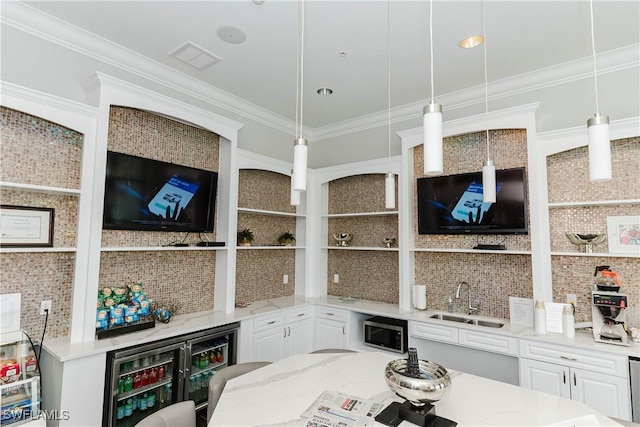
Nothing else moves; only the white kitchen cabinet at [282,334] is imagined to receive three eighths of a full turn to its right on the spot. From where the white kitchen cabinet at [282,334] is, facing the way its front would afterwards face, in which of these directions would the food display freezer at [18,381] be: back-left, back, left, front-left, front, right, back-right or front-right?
front-left

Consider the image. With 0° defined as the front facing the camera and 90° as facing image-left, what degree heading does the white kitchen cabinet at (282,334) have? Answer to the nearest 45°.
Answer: approximately 315°

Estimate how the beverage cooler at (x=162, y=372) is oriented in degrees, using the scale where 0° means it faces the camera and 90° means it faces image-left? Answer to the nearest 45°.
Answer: approximately 315°

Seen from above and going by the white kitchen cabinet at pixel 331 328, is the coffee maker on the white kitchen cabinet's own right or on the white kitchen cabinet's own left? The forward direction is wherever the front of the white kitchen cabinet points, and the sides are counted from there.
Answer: on the white kitchen cabinet's own left

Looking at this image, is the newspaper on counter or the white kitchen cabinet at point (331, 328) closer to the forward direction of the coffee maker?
the newspaper on counter

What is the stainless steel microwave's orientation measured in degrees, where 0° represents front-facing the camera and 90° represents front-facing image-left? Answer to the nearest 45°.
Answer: approximately 45°

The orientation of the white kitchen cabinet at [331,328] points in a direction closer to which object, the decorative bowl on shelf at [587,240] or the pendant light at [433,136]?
the pendant light

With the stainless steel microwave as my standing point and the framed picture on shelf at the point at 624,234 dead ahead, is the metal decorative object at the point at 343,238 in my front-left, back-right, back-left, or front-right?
back-left

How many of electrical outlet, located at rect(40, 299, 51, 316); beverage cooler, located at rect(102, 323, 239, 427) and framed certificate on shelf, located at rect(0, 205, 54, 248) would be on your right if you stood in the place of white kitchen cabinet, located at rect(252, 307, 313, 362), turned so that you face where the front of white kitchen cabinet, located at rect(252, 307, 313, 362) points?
3
